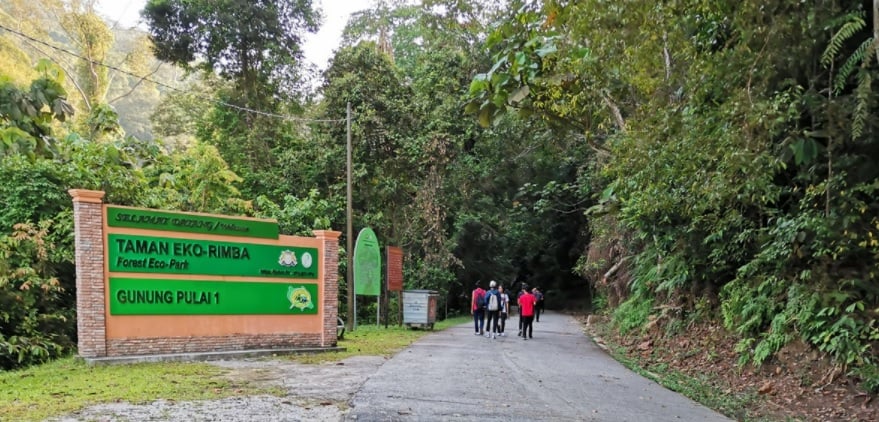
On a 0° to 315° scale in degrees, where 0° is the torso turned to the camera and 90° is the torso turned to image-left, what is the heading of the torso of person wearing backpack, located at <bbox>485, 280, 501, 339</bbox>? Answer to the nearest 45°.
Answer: approximately 180°

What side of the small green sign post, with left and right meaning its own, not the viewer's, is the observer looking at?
front

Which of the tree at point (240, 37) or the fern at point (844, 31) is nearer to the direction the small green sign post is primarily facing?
the fern

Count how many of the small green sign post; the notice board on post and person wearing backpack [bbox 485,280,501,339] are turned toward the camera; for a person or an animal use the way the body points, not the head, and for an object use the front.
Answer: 2

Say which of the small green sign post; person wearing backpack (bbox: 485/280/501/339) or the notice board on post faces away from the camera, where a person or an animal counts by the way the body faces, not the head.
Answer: the person wearing backpack

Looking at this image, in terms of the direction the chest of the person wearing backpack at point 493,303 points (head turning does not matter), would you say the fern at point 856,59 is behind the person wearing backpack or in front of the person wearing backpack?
behind

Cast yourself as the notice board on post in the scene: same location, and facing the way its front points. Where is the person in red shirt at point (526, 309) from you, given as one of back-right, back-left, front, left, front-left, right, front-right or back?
front-left

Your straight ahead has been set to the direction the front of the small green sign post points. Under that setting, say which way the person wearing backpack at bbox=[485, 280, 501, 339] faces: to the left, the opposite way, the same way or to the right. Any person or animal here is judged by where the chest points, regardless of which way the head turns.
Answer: the opposite way

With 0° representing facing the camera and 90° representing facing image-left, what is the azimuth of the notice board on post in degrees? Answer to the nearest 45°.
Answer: approximately 0°

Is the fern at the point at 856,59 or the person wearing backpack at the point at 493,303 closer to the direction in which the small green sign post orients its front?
the fern

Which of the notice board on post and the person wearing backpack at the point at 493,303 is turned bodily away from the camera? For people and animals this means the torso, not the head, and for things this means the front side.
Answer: the person wearing backpack
